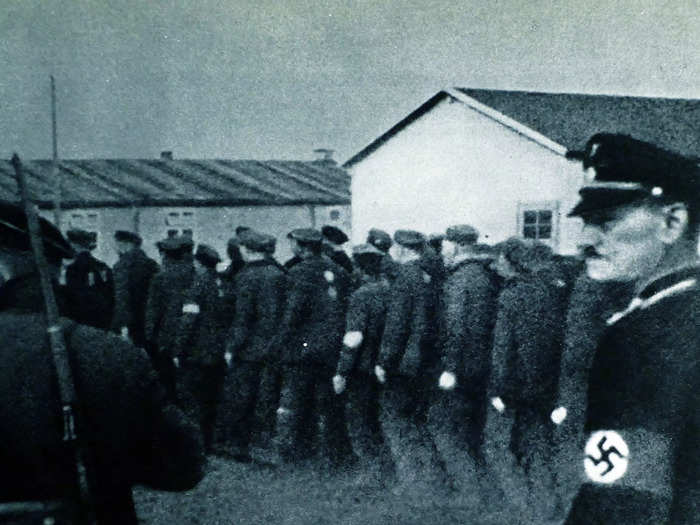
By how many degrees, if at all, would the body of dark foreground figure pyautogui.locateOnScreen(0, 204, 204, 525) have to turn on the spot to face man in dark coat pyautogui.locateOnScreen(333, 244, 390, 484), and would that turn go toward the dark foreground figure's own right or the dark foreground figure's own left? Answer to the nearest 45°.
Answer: approximately 45° to the dark foreground figure's own right

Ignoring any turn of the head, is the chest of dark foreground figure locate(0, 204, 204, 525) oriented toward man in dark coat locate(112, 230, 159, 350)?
yes

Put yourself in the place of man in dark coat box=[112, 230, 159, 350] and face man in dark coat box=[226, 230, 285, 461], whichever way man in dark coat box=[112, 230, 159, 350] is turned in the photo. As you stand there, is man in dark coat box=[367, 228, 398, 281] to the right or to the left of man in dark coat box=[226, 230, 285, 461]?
left

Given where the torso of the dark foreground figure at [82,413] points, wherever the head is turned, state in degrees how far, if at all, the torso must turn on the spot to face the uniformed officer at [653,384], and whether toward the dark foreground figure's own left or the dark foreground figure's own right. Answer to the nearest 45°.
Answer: approximately 135° to the dark foreground figure's own right

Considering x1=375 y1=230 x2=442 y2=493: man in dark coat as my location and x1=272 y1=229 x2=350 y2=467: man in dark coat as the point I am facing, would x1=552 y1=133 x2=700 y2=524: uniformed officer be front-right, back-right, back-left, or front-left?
back-left

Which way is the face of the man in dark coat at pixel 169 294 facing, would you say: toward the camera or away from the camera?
away from the camera

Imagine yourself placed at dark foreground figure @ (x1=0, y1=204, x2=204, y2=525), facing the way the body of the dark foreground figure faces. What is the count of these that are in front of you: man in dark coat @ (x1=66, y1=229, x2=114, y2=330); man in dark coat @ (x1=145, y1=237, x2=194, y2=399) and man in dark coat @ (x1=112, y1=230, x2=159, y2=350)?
3

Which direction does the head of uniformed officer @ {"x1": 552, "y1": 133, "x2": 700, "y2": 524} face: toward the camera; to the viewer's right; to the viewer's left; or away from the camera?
to the viewer's left

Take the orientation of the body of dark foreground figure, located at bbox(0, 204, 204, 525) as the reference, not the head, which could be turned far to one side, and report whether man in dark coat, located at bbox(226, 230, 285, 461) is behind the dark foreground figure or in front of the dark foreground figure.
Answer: in front

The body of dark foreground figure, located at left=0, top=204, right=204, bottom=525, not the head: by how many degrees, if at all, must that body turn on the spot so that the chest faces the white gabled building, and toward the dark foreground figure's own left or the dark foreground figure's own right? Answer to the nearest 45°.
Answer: approximately 45° to the dark foreground figure's own right

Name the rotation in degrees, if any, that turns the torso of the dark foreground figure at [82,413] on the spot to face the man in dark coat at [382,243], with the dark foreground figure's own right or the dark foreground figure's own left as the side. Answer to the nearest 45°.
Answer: approximately 45° to the dark foreground figure's own right

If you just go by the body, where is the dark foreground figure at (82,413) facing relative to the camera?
away from the camera

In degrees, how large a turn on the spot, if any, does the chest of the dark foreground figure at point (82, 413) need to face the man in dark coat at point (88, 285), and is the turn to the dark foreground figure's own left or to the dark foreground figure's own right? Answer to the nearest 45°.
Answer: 0° — they already face them

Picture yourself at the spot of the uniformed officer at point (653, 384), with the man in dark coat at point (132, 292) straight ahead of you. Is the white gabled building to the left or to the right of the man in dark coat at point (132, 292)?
right

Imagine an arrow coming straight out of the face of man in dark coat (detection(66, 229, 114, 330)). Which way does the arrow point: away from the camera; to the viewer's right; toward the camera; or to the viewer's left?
away from the camera

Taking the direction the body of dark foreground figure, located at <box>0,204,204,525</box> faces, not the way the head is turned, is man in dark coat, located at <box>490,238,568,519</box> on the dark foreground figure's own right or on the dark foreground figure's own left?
on the dark foreground figure's own right
